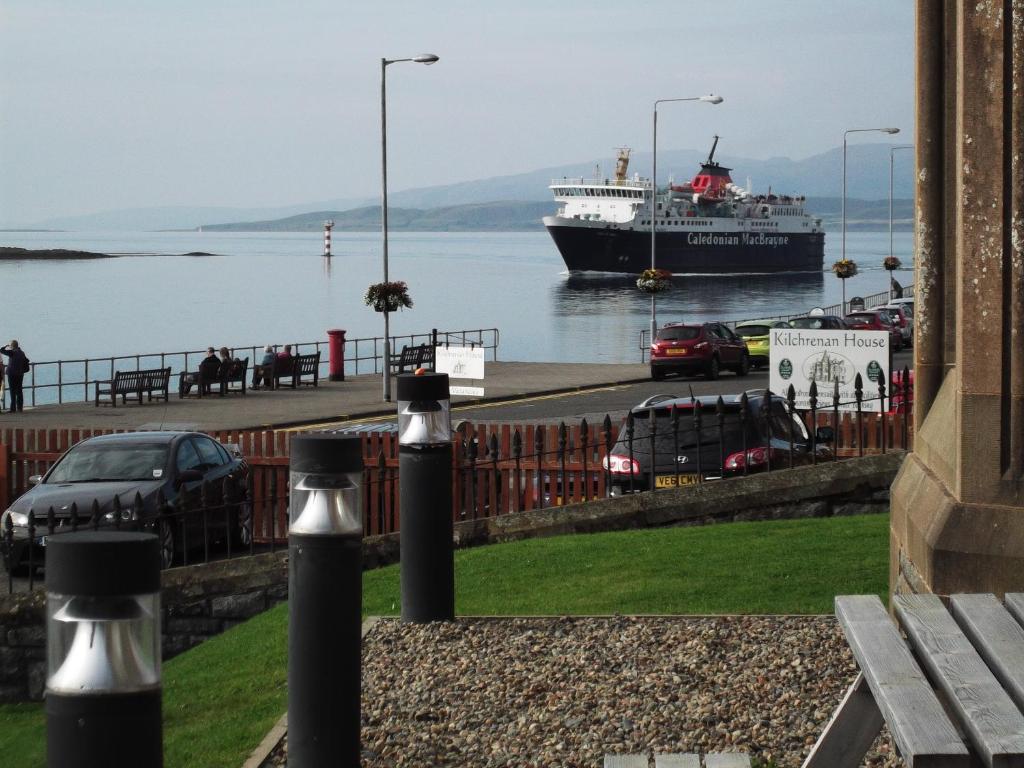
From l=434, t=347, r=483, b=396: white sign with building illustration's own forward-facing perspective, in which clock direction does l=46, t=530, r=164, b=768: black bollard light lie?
The black bollard light is roughly at 12 o'clock from the white sign with building illustration.

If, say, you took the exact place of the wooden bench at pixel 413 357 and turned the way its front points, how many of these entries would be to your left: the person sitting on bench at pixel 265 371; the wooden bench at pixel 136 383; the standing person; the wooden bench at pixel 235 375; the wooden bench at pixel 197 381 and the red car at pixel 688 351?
5

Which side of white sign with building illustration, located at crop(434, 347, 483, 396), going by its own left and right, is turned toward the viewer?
front

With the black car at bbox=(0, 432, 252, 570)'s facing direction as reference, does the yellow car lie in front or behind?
behind

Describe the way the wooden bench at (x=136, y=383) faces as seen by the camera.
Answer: facing away from the viewer and to the left of the viewer

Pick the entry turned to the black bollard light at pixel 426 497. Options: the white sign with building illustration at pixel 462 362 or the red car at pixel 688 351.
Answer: the white sign with building illustration

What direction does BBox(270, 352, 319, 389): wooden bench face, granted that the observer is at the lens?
facing away from the viewer and to the left of the viewer

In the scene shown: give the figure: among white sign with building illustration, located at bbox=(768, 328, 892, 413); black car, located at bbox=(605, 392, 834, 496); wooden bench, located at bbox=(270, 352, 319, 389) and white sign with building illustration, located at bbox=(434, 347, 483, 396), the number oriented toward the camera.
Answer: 2

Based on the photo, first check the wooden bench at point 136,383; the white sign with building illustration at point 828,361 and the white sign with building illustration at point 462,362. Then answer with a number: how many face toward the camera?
2

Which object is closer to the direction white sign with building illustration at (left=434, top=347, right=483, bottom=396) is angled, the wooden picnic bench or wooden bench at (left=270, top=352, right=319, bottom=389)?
the wooden picnic bench

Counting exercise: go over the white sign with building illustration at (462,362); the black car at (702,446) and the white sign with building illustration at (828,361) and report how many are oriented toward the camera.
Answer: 2

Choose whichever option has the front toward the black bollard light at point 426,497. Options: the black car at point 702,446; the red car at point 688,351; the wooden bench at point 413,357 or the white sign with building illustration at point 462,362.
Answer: the white sign with building illustration

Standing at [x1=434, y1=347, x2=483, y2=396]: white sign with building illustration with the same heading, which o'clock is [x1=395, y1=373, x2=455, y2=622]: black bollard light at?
The black bollard light is roughly at 12 o'clock from the white sign with building illustration.

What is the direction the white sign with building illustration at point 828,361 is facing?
toward the camera

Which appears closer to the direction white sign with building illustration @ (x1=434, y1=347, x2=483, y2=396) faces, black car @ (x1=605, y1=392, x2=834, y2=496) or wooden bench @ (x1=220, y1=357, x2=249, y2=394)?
the black car

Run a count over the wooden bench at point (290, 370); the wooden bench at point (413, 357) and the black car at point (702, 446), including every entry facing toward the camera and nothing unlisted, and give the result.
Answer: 0
